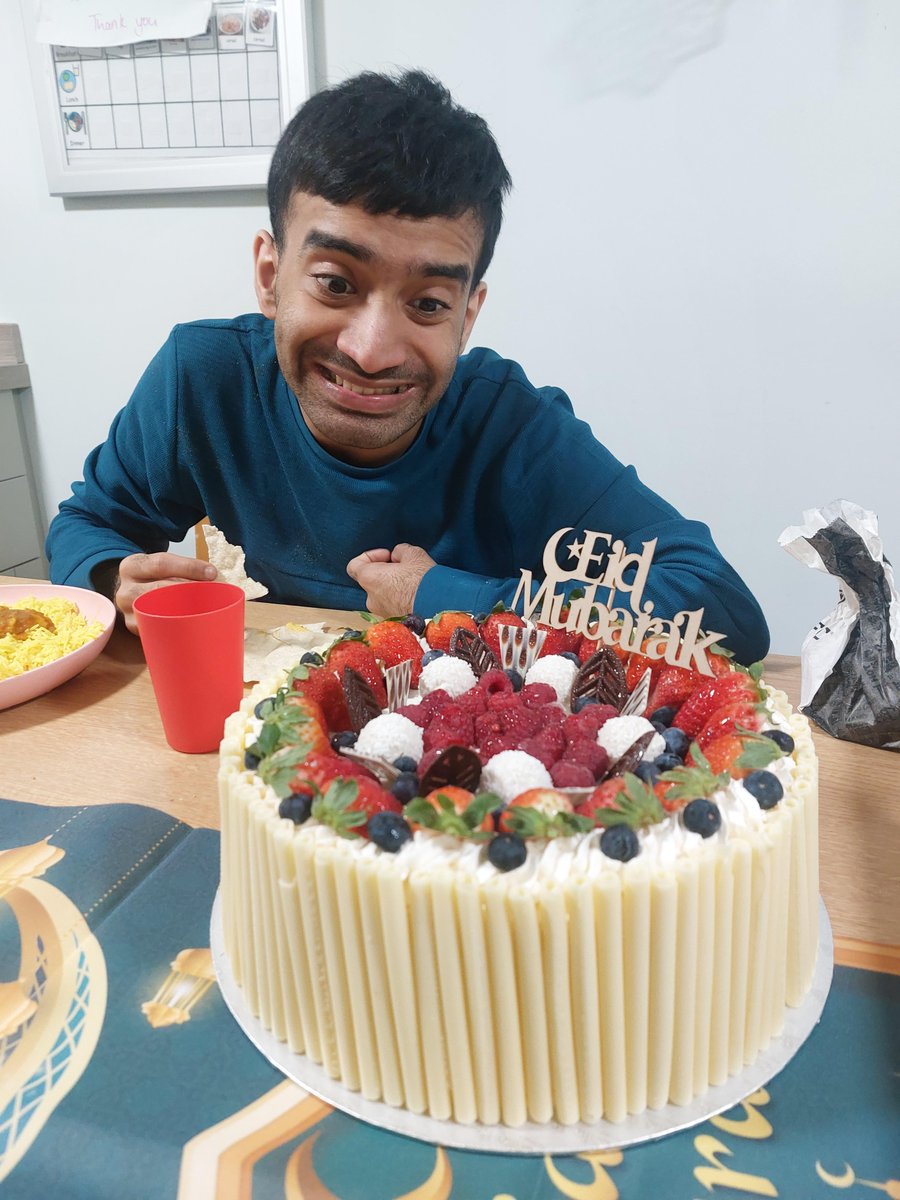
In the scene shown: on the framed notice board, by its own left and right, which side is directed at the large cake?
front

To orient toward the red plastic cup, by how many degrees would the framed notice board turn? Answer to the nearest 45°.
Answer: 0° — it already faces it

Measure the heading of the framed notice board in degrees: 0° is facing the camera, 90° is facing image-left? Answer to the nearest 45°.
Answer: approximately 0°

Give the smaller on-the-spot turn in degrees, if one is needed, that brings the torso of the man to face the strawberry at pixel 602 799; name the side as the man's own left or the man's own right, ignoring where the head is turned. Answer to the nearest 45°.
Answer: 0° — they already face it

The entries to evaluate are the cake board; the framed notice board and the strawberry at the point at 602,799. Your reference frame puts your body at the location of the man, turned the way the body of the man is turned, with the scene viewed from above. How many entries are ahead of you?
2

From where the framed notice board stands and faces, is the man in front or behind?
in front

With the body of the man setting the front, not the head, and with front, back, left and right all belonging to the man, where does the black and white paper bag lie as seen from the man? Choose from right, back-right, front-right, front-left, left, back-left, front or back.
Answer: front-left

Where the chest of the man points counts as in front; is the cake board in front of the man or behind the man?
in front

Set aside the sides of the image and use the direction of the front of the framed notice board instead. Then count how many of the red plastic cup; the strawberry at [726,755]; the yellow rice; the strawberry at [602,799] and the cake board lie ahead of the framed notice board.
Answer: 5

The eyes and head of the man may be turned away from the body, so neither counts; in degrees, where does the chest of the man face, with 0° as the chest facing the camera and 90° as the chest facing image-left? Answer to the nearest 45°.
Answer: approximately 0°

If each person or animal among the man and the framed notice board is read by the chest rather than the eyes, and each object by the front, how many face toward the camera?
2

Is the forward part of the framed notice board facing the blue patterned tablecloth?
yes
